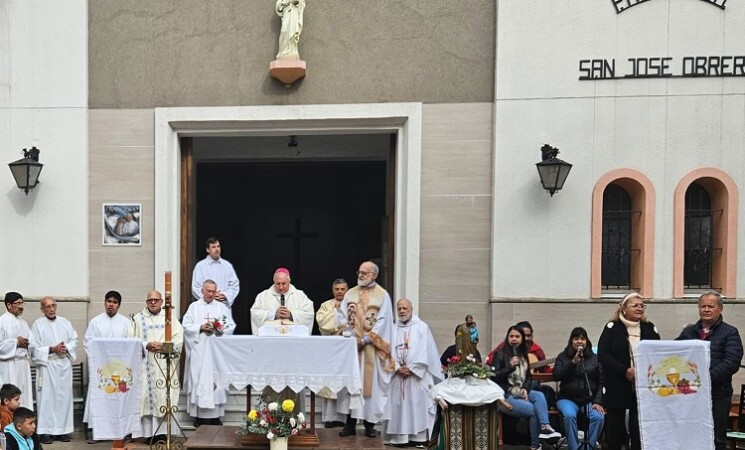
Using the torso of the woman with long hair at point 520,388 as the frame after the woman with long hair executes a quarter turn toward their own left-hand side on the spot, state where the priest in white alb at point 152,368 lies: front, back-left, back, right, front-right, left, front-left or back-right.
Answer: back-left

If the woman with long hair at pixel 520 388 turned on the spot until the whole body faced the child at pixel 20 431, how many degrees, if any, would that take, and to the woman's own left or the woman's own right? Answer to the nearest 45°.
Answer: approximately 90° to the woman's own right

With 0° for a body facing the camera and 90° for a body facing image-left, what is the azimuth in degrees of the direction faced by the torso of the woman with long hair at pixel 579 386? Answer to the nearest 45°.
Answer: approximately 0°

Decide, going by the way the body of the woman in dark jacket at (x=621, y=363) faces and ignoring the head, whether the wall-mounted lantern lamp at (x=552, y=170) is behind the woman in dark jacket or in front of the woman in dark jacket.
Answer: behind

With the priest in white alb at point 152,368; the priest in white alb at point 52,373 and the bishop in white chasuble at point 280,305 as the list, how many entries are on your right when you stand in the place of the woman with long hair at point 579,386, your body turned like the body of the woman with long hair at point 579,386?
3

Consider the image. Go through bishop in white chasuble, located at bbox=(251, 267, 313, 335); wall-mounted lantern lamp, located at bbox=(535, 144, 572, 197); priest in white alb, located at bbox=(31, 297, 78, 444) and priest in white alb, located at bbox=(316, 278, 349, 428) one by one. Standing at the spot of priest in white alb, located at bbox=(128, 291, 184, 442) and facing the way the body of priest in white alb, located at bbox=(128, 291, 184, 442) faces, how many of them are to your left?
3
